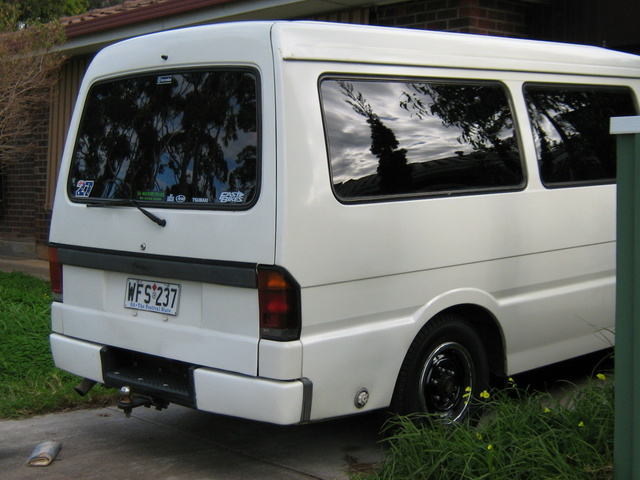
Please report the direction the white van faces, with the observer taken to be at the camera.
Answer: facing away from the viewer and to the right of the viewer
